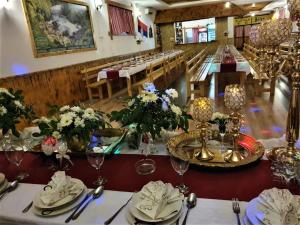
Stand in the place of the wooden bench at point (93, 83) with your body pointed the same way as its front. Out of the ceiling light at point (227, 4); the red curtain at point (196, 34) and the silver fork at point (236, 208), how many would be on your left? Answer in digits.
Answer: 2

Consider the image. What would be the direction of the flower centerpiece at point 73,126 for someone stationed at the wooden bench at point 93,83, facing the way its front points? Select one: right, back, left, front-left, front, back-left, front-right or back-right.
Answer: front-right

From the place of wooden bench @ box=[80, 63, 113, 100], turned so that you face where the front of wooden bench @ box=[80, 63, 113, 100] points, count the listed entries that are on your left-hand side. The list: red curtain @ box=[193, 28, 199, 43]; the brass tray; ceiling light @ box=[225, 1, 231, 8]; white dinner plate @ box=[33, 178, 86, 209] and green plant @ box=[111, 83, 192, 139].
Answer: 2

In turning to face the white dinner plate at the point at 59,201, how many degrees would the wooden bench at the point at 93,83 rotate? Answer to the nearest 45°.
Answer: approximately 45° to its right

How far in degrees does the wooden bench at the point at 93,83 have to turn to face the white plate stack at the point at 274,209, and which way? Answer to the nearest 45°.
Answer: approximately 45° to its right

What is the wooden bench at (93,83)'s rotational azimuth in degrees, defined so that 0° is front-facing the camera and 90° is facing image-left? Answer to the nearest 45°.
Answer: approximately 315°

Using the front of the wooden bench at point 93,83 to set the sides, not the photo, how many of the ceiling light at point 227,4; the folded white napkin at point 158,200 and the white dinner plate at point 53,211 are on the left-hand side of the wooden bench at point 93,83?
1

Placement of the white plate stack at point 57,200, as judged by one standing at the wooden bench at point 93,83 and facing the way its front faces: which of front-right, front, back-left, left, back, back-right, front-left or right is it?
front-right

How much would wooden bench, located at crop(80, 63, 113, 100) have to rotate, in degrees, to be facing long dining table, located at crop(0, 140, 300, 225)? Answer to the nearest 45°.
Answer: approximately 45° to its right

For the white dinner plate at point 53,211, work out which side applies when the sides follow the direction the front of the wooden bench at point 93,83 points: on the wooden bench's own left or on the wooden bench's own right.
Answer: on the wooden bench's own right

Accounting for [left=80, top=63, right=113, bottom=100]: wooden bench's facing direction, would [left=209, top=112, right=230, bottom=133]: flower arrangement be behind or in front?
in front
